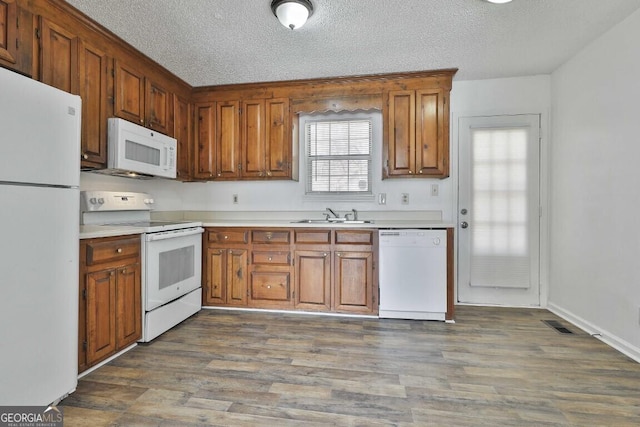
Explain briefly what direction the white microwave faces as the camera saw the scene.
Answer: facing the viewer and to the right of the viewer

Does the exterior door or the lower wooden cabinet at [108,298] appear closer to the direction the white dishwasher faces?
the lower wooden cabinet

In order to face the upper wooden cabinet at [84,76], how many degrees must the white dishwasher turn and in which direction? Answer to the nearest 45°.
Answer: approximately 45° to its right

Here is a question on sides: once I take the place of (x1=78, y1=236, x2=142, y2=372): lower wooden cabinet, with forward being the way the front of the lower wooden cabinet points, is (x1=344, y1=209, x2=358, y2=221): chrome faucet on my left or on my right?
on my left

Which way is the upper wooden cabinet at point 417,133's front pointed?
toward the camera

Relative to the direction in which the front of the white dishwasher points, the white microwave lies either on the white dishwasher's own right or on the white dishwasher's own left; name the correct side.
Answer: on the white dishwasher's own right

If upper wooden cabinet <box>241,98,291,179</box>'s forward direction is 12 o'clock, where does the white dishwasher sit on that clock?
The white dishwasher is roughly at 10 o'clock from the upper wooden cabinet.

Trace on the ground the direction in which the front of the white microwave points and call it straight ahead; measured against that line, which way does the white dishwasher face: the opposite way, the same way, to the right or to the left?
to the right

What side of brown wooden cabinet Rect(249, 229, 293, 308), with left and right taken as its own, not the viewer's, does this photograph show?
front

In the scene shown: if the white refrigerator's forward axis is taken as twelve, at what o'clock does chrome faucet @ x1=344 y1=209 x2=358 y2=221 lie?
The chrome faucet is roughly at 10 o'clock from the white refrigerator.

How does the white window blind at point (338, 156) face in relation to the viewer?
toward the camera

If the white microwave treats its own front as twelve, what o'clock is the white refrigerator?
The white refrigerator is roughly at 2 o'clock from the white microwave.

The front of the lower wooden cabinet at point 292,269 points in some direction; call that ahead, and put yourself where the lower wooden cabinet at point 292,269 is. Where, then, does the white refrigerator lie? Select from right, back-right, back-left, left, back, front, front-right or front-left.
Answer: front-right
